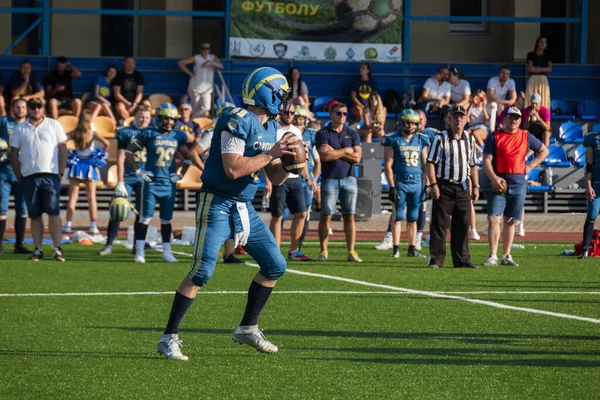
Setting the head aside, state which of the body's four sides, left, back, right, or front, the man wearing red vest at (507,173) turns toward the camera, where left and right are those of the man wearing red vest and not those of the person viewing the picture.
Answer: front

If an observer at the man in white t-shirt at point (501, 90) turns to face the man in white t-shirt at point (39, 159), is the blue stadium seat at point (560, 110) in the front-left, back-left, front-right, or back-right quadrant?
back-left

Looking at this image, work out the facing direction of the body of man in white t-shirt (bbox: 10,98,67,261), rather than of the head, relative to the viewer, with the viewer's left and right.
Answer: facing the viewer

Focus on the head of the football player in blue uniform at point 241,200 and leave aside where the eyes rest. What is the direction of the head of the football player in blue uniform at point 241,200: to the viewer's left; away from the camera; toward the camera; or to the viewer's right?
to the viewer's right

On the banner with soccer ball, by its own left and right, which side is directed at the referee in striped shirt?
front

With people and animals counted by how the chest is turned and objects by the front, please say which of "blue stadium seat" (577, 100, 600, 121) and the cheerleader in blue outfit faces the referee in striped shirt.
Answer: the blue stadium seat

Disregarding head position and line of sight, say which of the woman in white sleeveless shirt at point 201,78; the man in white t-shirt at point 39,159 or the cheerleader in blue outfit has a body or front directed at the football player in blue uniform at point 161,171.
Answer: the woman in white sleeveless shirt at point 201,78

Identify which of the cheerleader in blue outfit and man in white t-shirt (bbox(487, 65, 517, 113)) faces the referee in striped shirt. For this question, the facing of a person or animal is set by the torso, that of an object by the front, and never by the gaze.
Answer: the man in white t-shirt

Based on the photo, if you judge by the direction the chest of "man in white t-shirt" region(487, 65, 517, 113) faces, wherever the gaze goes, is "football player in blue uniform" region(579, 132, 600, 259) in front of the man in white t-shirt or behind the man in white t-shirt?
in front

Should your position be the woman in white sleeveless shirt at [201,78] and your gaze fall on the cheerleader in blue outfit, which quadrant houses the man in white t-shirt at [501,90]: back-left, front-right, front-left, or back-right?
back-left

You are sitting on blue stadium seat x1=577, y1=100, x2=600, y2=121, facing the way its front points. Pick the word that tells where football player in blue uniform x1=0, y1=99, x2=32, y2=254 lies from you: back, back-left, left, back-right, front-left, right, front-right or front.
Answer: front-right

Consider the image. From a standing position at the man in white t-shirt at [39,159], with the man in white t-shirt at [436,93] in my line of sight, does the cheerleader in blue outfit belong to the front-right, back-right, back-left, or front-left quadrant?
front-left

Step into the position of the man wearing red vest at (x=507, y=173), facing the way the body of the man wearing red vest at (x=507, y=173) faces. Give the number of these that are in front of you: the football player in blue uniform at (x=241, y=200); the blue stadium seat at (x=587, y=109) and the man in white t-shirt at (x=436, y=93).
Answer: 1

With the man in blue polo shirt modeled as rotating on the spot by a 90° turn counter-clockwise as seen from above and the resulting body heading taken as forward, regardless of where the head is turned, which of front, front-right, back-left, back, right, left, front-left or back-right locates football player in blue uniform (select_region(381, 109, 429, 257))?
front-left

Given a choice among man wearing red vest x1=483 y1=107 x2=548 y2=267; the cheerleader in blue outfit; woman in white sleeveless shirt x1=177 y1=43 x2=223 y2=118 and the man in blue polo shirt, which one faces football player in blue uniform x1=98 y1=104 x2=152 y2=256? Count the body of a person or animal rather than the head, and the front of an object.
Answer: the woman in white sleeveless shirt

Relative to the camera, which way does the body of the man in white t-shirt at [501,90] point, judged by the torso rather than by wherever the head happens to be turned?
toward the camera

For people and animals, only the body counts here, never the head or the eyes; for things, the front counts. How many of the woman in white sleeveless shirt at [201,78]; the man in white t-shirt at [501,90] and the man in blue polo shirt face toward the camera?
3

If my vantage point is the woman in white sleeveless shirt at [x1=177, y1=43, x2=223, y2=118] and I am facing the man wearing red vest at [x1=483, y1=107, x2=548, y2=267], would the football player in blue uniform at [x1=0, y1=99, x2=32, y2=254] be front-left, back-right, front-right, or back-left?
front-right

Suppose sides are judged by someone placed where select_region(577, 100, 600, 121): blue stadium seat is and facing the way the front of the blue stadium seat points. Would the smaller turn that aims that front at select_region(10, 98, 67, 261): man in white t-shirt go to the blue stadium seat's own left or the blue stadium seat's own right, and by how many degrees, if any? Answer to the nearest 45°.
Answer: approximately 45° to the blue stadium seat's own right
